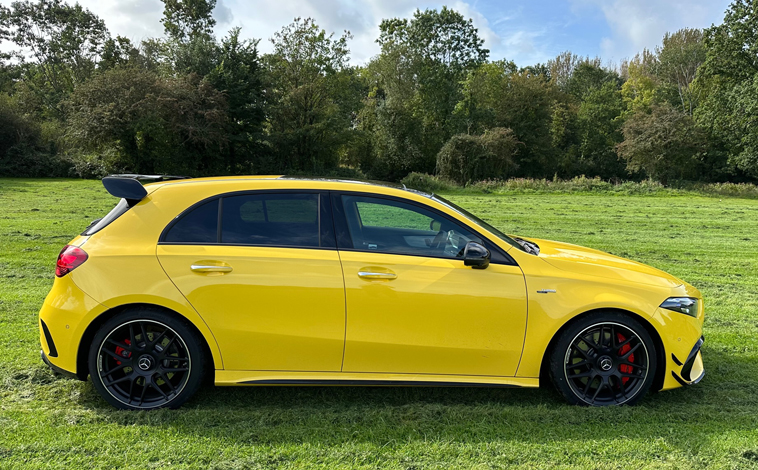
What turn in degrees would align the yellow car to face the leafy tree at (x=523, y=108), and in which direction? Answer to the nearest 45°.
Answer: approximately 90° to its left

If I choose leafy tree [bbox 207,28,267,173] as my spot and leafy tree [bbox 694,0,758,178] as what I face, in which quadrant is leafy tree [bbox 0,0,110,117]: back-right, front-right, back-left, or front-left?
back-left

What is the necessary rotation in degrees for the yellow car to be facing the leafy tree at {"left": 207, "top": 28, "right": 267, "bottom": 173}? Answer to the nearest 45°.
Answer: approximately 90° to its left

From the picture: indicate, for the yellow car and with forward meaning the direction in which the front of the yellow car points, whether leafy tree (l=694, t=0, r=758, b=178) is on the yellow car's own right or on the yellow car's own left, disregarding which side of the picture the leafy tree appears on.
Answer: on the yellow car's own left

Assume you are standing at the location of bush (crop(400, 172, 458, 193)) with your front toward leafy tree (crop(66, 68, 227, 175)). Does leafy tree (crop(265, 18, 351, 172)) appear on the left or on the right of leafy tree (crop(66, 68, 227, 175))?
right

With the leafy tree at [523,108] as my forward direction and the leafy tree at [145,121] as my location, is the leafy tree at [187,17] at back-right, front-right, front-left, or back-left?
front-left

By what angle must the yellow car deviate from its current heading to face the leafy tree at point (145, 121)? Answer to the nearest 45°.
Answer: approximately 135° to its left

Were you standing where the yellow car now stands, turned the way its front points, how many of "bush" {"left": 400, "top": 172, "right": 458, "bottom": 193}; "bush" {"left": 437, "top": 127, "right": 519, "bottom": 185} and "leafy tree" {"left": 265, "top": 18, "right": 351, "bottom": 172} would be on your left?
3

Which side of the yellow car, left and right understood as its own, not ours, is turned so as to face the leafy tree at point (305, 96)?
left

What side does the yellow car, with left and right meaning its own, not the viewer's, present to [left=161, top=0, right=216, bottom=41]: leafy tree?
left

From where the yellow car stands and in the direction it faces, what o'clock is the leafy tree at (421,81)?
The leafy tree is roughly at 9 o'clock from the yellow car.

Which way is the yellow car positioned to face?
to the viewer's right
